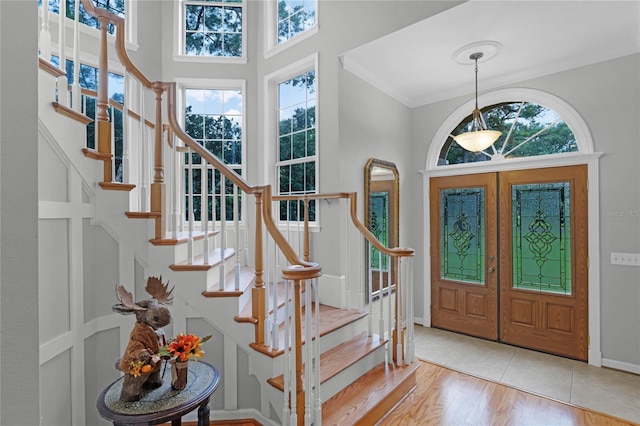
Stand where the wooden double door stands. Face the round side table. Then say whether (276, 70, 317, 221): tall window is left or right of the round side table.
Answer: right

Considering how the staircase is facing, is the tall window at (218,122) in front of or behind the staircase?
behind

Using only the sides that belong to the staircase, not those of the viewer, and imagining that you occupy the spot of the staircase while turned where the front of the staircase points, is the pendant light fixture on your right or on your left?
on your left

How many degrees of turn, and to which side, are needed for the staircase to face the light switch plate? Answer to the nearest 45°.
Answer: approximately 45° to its left

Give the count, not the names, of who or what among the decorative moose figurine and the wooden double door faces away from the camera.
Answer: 0

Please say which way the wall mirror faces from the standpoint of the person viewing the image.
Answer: facing the viewer and to the right of the viewer

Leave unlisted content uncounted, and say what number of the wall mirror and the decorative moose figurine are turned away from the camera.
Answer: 0

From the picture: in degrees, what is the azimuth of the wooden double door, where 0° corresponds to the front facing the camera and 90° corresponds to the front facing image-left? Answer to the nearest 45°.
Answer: approximately 45°

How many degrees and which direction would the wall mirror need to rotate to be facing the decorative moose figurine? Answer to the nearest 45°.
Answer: approximately 90° to its right
